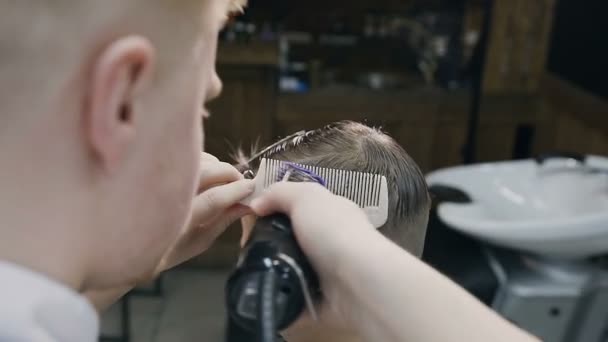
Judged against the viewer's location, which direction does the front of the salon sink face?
facing to the left of the viewer

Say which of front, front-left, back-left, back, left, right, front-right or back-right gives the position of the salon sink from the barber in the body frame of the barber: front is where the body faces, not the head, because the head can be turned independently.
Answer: front

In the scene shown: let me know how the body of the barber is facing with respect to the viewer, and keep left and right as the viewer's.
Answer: facing away from the viewer and to the right of the viewer

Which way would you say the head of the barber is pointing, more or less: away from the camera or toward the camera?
away from the camera

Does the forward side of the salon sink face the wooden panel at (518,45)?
no
